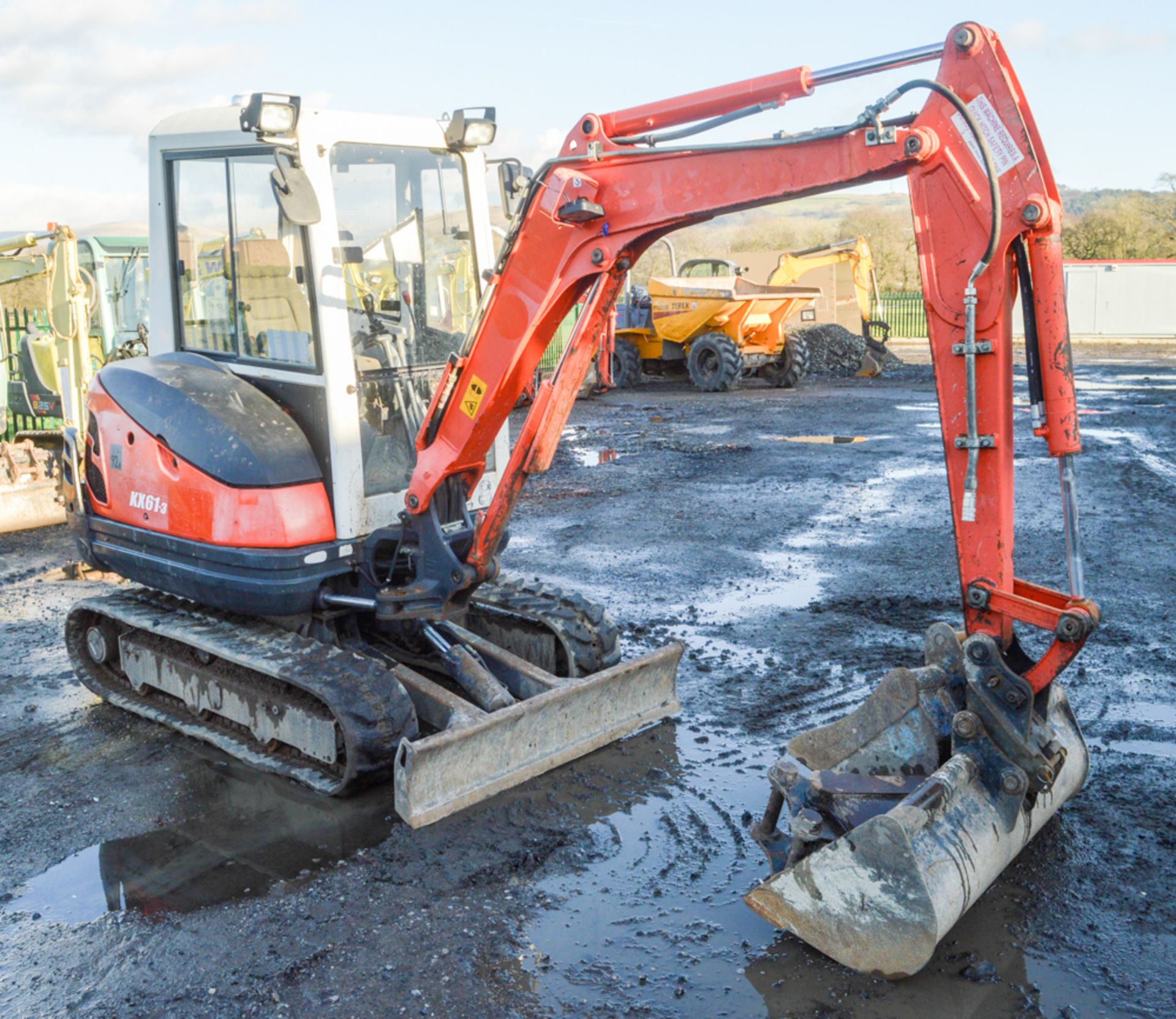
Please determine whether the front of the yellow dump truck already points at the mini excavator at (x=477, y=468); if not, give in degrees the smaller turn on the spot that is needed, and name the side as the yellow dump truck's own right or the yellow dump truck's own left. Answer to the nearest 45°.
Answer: approximately 45° to the yellow dump truck's own right

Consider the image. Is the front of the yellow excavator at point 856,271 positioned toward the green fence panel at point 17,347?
no

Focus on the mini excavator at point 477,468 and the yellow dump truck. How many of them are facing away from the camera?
0

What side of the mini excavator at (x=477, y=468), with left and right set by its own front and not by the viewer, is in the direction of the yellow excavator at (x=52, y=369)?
back

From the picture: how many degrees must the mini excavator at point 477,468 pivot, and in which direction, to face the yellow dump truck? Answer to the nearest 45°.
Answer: approximately 135° to its left

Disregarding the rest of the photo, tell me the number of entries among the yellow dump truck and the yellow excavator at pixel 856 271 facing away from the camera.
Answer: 0

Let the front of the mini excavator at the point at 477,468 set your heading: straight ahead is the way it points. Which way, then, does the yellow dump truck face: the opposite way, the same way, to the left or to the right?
the same way

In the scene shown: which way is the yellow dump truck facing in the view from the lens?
facing the viewer and to the right of the viewer

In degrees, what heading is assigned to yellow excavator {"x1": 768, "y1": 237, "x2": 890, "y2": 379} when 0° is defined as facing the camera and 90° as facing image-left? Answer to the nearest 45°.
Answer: approximately 270°

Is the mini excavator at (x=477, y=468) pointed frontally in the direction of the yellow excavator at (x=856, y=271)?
no

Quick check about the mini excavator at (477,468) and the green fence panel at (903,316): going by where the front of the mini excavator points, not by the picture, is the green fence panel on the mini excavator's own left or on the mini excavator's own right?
on the mini excavator's own left
